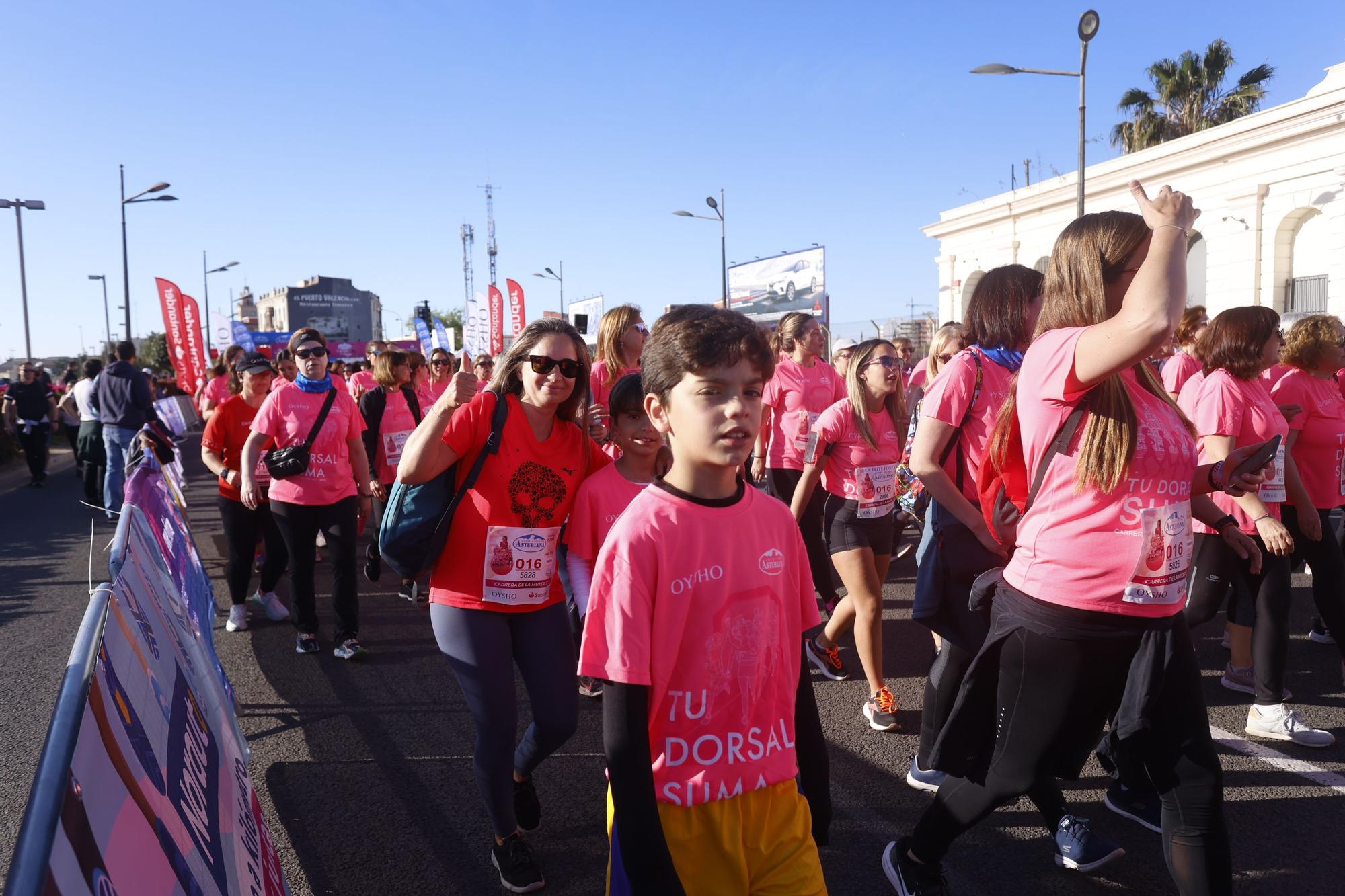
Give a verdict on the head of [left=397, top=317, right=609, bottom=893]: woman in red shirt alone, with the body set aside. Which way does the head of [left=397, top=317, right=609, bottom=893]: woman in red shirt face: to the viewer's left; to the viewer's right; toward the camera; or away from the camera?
toward the camera

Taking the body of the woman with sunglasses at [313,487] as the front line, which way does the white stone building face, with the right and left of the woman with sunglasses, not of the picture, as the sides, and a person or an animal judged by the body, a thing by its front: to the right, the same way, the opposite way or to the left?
to the right

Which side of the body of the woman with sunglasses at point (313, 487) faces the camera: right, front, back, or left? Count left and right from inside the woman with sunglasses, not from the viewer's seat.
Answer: front

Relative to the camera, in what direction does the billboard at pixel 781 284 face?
facing the viewer and to the left of the viewer

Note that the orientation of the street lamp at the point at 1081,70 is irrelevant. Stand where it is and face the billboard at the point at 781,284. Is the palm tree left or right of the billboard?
right

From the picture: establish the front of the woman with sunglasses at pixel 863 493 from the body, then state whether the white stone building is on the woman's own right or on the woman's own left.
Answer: on the woman's own left

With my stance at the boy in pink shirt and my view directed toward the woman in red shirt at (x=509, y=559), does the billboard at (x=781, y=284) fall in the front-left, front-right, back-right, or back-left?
front-right

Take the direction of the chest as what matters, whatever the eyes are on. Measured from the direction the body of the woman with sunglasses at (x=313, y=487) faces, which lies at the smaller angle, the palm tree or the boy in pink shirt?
the boy in pink shirt

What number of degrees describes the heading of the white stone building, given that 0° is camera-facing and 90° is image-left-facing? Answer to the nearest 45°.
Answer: approximately 45°

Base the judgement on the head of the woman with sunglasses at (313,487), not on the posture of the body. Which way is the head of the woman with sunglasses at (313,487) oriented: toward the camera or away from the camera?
toward the camera

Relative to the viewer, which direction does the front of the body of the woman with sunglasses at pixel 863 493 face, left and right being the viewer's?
facing the viewer and to the right of the viewer

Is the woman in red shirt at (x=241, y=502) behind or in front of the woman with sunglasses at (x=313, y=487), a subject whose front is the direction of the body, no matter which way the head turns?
behind

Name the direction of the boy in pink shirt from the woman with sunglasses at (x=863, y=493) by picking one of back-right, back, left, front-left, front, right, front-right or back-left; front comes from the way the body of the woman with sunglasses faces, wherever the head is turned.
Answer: front-right

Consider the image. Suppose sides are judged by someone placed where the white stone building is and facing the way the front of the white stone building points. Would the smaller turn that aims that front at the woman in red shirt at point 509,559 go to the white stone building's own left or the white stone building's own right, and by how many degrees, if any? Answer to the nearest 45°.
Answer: approximately 45° to the white stone building's own left

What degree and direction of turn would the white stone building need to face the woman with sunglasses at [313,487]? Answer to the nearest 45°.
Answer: approximately 45° to its left
